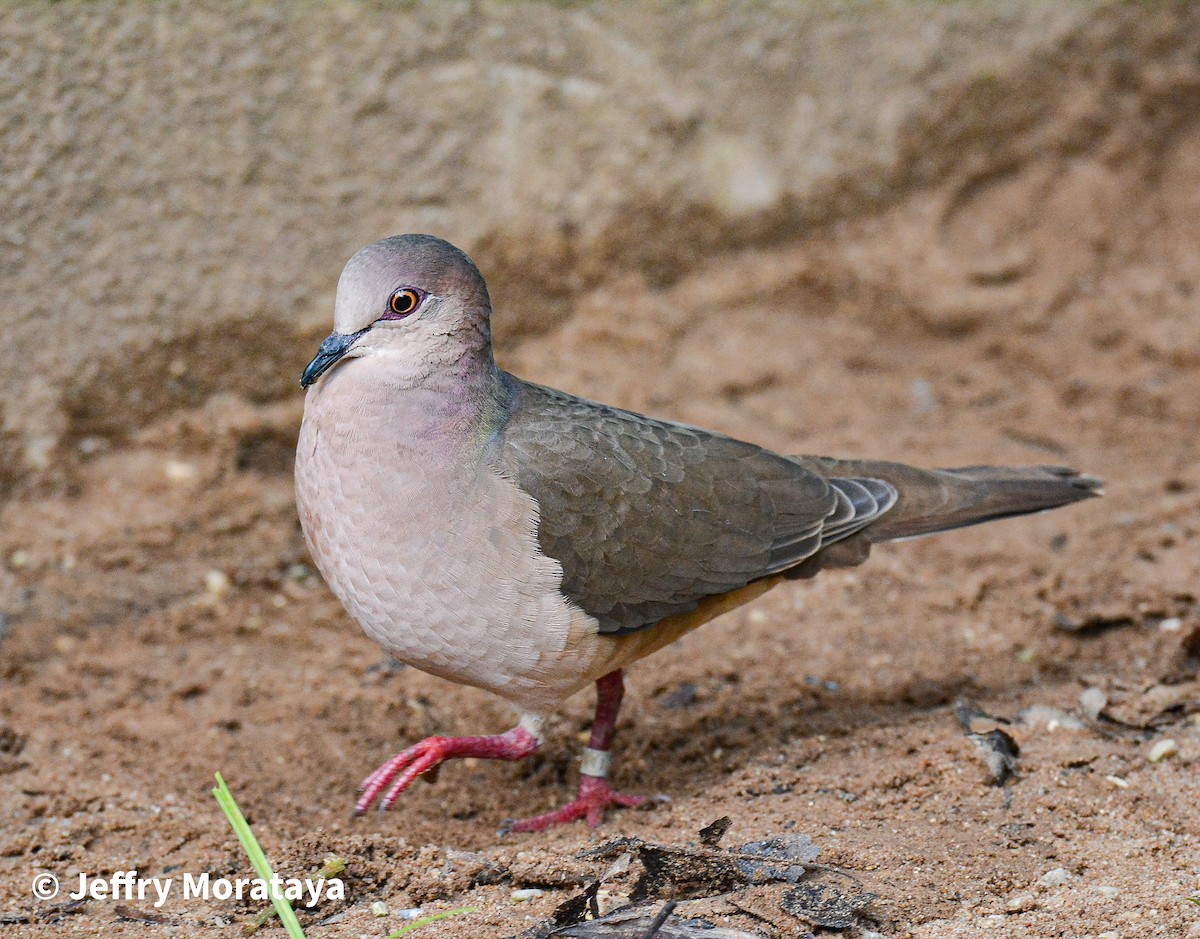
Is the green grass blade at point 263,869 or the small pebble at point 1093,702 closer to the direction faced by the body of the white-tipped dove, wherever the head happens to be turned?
the green grass blade

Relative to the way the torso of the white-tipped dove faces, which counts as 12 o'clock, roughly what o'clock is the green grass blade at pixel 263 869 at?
The green grass blade is roughly at 11 o'clock from the white-tipped dove.

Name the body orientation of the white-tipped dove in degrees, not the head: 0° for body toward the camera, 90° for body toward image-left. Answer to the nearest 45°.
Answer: approximately 45°

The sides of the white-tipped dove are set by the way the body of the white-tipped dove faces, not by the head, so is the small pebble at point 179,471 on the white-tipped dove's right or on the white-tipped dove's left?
on the white-tipped dove's right

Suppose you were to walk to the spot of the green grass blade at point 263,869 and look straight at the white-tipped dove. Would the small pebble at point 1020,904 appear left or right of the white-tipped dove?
right

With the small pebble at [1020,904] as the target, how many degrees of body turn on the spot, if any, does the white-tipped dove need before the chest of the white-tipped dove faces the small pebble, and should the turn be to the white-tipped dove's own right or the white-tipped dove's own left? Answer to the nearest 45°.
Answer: approximately 90° to the white-tipped dove's own left
